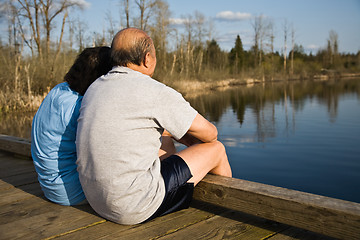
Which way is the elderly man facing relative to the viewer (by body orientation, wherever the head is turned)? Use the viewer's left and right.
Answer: facing away from the viewer and to the right of the viewer

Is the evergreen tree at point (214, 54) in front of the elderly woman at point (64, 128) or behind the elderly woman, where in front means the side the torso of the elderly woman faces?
in front

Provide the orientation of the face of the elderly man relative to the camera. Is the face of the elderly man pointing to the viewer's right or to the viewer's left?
to the viewer's right

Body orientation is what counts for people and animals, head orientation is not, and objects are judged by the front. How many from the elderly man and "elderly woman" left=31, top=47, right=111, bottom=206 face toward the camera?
0

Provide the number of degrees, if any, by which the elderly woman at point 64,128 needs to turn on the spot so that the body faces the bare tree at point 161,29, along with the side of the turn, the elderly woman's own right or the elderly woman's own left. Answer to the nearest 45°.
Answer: approximately 45° to the elderly woman's own left

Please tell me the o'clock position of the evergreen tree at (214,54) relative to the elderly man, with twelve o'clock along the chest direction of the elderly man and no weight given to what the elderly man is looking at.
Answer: The evergreen tree is roughly at 11 o'clock from the elderly man.

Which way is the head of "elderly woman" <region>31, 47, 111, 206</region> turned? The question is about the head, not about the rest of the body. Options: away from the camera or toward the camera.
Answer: away from the camera

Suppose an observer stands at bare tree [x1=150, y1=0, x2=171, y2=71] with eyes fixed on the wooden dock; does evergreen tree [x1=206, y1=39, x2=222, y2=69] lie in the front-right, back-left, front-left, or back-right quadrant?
back-left

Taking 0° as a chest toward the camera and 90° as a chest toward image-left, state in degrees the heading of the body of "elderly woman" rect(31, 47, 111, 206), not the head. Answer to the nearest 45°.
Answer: approximately 225°

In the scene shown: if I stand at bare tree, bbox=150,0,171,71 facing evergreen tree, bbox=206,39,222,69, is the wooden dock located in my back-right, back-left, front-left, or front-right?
back-right
